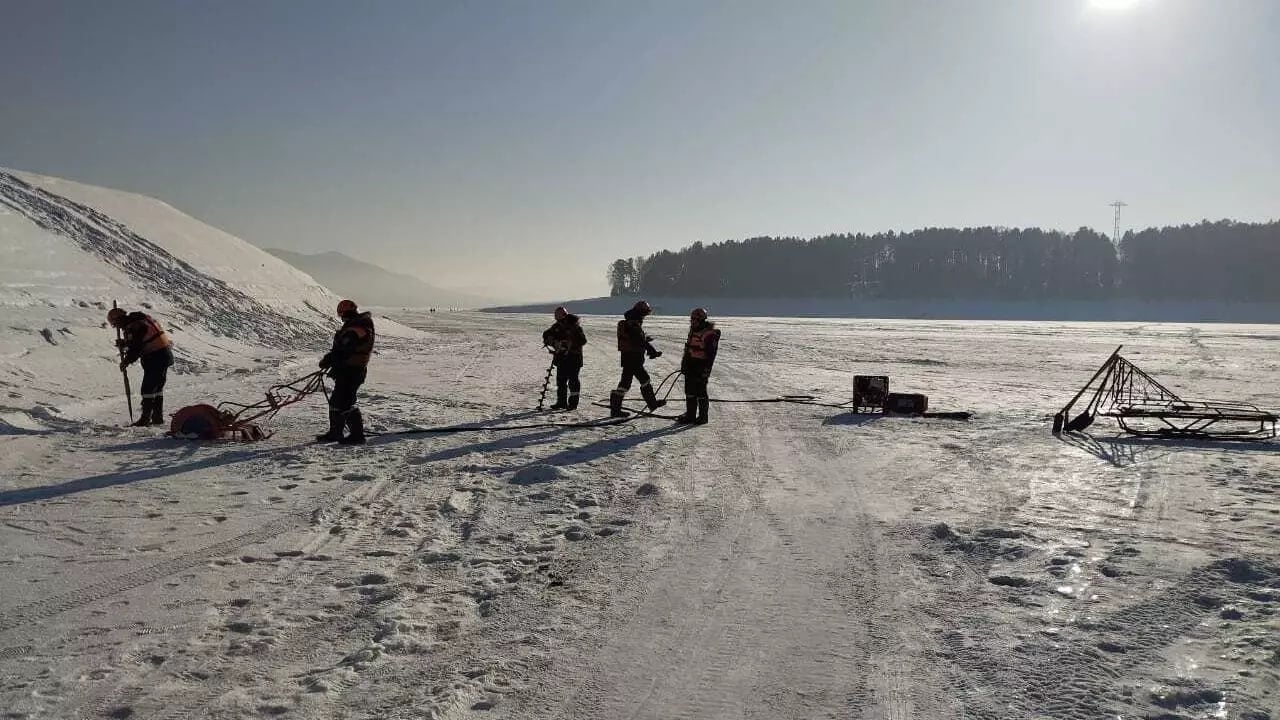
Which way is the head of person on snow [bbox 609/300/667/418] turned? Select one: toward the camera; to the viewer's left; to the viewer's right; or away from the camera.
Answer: to the viewer's right

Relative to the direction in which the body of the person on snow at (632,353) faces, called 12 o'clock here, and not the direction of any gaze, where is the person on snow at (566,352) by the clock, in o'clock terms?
the person on snow at (566,352) is roughly at 7 o'clock from the person on snow at (632,353).

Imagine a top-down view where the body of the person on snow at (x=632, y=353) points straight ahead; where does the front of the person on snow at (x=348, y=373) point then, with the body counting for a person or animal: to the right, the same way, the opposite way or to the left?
the opposite way

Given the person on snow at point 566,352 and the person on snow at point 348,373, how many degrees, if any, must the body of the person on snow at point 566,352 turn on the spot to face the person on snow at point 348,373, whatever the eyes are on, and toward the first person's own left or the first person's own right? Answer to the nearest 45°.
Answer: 0° — they already face them

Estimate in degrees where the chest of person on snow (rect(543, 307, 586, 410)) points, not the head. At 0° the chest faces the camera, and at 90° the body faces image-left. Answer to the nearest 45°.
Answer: approximately 45°

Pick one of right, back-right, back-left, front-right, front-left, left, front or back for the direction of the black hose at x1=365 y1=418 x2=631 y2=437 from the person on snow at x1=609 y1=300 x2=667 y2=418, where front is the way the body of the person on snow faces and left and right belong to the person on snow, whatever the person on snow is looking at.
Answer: back-right

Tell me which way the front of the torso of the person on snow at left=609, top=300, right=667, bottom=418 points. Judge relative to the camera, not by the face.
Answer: to the viewer's right

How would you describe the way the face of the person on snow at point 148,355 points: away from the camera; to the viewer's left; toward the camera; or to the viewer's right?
to the viewer's left

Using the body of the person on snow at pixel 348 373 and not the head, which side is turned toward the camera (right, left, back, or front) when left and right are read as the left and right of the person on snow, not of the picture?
left

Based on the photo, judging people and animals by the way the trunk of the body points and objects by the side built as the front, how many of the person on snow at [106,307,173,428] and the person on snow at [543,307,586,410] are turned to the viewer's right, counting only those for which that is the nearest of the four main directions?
0

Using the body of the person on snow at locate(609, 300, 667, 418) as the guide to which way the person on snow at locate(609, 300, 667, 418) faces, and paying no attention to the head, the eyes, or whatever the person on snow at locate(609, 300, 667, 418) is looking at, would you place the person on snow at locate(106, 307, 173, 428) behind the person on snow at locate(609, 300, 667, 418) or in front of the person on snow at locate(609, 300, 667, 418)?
behind

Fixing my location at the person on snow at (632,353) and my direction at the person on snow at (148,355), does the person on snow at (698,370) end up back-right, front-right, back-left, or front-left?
back-left
